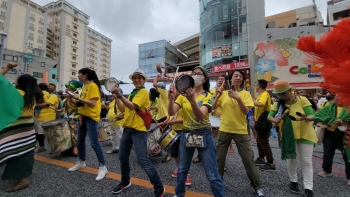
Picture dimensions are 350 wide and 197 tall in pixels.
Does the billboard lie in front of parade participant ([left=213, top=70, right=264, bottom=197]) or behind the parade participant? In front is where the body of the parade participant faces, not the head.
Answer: behind

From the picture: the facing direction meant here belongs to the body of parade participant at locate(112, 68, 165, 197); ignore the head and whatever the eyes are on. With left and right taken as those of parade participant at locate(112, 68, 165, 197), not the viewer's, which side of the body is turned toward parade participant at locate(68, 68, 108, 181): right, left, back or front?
right

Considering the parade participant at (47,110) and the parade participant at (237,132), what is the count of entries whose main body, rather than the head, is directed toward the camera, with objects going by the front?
1

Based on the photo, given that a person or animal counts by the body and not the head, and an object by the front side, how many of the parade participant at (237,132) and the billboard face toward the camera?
2

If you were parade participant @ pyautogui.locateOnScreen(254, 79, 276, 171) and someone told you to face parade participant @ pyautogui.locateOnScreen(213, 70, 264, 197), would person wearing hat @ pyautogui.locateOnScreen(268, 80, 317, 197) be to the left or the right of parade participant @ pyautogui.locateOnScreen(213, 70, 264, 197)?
left

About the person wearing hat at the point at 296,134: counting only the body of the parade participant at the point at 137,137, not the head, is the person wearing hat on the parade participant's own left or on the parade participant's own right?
on the parade participant's own left
